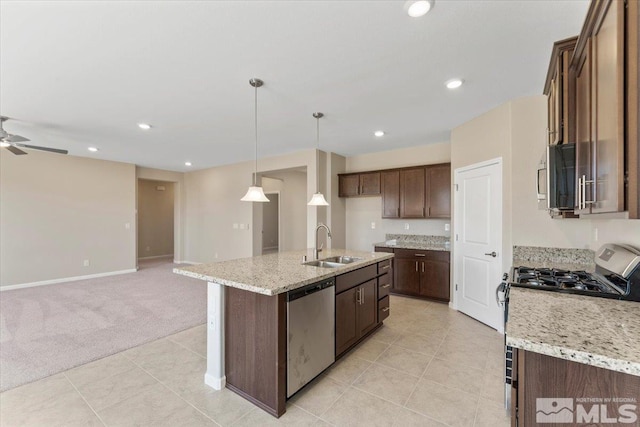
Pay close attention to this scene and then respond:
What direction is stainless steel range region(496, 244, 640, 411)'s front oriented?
to the viewer's left

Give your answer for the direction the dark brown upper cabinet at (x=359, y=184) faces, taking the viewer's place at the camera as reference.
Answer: facing the viewer

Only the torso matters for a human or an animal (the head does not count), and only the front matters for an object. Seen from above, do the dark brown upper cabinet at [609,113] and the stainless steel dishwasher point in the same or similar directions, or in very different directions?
very different directions

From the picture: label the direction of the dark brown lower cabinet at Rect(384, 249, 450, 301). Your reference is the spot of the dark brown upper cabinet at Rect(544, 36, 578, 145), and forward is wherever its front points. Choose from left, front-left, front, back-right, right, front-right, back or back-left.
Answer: front-right

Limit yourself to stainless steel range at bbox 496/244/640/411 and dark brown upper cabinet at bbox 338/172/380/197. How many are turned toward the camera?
1

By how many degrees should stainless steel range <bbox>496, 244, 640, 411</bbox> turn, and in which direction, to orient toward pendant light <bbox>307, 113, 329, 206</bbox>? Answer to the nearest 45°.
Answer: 0° — it already faces it

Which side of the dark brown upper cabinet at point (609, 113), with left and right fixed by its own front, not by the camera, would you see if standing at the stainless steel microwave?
right

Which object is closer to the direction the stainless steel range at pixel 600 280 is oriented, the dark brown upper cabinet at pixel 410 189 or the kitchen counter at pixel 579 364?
the dark brown upper cabinet

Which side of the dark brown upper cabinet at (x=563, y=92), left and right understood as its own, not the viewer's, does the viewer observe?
left

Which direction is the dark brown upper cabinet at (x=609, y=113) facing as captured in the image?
to the viewer's left

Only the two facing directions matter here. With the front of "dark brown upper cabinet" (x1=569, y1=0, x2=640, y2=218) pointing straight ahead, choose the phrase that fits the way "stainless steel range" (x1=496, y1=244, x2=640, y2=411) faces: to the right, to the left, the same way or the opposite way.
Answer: the same way
